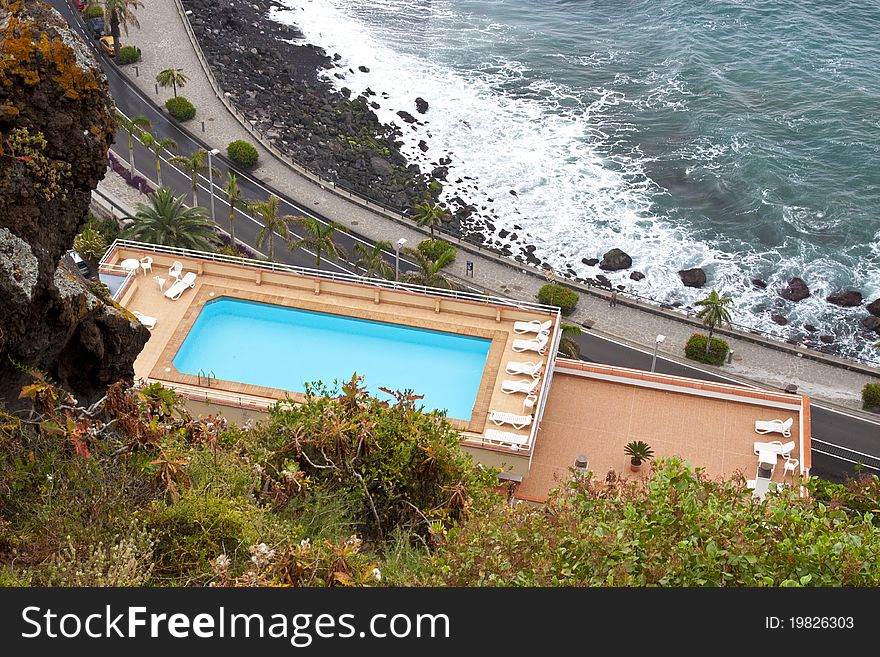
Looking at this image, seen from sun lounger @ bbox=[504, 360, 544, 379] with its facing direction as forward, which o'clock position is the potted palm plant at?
The potted palm plant is roughly at 6 o'clock from the sun lounger.

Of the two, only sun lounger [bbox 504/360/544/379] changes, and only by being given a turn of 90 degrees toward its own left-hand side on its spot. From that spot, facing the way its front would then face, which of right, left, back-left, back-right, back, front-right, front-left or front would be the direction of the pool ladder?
right

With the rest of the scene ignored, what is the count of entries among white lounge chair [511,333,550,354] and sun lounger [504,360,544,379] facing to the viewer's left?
2

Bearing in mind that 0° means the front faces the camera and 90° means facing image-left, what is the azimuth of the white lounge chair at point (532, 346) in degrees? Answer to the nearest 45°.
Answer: approximately 90°

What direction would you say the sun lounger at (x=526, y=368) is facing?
to the viewer's left

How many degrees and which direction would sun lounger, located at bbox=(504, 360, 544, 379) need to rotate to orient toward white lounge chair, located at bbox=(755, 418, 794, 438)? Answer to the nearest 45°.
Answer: approximately 180°

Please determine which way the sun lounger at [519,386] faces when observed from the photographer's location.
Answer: facing to the left of the viewer

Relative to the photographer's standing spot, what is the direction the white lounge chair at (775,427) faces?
facing to the left of the viewer

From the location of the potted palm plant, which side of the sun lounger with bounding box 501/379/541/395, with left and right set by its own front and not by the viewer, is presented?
back

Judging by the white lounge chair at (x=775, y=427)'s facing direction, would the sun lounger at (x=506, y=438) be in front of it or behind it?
in front

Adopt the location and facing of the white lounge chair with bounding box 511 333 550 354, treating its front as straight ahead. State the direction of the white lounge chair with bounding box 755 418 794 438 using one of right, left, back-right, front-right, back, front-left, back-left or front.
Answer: back

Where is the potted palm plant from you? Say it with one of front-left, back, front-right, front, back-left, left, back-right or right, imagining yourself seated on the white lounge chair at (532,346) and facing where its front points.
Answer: back
